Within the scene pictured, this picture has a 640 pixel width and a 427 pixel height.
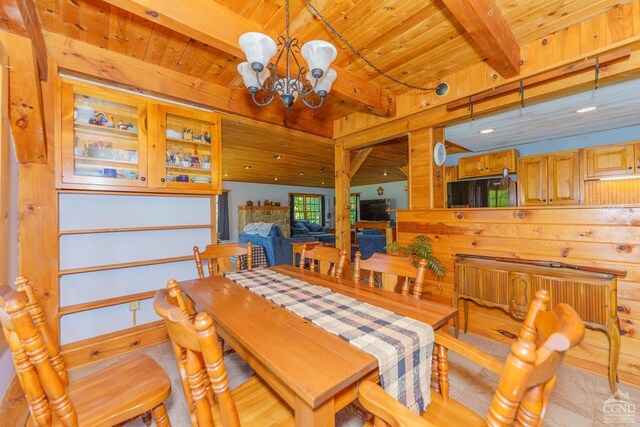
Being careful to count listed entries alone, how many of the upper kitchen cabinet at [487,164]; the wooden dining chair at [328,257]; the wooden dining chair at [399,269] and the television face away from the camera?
0

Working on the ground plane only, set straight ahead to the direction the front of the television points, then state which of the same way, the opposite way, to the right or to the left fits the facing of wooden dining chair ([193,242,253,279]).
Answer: to the left

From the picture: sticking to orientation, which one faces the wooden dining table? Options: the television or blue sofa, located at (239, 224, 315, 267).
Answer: the television

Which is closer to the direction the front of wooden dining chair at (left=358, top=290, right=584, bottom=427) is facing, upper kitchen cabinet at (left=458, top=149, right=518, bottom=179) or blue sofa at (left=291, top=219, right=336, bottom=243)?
the blue sofa

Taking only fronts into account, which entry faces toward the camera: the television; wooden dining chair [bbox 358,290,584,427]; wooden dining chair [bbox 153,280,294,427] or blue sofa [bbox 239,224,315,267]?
the television

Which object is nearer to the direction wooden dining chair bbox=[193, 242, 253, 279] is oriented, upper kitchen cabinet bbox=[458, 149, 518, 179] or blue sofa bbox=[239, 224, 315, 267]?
the upper kitchen cabinet

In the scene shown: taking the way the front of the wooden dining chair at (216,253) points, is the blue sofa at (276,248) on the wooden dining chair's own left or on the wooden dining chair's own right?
on the wooden dining chair's own left

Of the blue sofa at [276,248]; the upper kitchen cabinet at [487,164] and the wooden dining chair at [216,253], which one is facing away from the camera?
the blue sofa

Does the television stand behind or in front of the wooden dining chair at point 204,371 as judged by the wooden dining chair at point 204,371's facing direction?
in front

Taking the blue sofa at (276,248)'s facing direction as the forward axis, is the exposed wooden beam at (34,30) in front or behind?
behind

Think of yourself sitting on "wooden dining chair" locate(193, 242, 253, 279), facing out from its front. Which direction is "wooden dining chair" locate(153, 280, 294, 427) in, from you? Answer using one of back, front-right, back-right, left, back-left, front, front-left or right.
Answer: front-right

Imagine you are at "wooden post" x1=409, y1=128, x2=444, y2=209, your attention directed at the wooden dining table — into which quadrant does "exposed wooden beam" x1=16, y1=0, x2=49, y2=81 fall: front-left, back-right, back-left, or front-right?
front-right

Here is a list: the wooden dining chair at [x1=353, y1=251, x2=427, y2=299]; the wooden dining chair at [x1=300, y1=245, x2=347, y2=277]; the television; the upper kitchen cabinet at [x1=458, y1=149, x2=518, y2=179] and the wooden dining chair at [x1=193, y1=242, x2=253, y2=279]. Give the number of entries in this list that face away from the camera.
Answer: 0

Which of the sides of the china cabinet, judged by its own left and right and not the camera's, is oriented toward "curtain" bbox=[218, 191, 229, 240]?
back

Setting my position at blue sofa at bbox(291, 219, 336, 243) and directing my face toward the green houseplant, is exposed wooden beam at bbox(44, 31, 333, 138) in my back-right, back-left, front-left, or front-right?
front-right

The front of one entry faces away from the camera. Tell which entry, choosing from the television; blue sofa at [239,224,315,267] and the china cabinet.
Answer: the blue sofa

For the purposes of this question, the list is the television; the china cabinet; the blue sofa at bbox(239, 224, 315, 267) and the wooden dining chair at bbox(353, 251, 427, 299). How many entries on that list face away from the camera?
1

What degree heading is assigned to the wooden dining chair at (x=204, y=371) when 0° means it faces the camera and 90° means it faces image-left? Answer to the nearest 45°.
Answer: approximately 225°

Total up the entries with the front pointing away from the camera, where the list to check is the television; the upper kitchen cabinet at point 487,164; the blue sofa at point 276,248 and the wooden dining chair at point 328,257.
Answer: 1

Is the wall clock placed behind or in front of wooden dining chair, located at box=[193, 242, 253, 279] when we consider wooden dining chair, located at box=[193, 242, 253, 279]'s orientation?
in front

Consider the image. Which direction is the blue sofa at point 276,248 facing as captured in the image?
away from the camera
